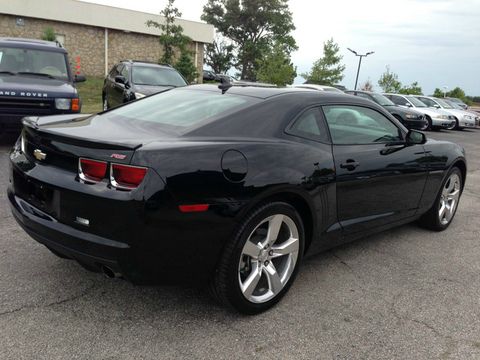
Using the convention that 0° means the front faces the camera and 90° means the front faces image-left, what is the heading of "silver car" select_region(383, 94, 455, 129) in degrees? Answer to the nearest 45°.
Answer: approximately 315°

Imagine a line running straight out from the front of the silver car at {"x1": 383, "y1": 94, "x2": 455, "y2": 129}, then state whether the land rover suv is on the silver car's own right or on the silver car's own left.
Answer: on the silver car's own right

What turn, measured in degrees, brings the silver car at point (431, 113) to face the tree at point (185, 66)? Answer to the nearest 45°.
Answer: approximately 135° to its right

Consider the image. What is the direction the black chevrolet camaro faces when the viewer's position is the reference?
facing away from the viewer and to the right of the viewer

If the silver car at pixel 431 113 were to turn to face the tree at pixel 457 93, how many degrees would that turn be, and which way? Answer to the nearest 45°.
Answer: approximately 135° to its left

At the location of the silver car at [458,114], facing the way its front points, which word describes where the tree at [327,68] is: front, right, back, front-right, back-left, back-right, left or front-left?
back

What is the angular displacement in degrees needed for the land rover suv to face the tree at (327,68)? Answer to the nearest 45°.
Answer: approximately 135° to its left

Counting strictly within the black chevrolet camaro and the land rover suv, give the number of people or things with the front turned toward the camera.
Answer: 1

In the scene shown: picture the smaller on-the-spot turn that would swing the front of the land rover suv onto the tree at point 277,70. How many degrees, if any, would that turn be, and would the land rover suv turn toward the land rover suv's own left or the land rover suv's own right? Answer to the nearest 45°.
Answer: approximately 135° to the land rover suv's own left
